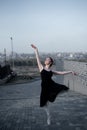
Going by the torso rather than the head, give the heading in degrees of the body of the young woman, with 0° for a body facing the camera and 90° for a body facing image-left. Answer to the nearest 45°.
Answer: approximately 45°

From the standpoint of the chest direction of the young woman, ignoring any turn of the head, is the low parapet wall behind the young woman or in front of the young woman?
behind
